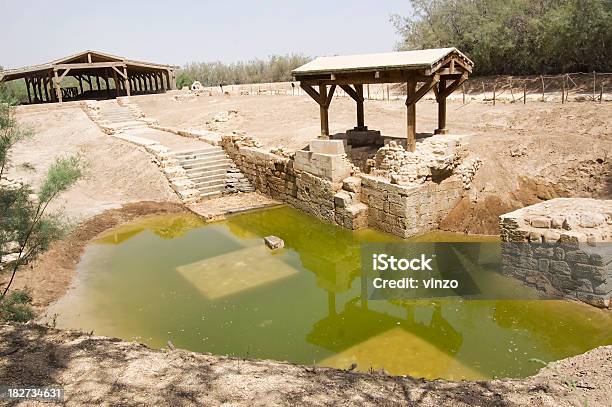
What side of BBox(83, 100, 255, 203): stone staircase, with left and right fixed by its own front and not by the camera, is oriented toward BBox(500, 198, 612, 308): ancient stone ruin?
front

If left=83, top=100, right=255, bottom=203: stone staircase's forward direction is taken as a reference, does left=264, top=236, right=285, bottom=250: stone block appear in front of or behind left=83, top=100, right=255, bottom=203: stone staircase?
in front

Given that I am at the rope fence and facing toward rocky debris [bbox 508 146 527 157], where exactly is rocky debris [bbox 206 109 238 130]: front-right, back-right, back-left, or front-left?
front-right

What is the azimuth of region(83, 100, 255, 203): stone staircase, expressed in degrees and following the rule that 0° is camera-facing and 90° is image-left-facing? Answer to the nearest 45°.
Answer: approximately 315°

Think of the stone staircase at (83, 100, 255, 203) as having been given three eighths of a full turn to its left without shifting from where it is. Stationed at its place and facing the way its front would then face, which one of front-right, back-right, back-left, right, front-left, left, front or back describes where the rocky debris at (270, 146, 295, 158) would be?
back-right

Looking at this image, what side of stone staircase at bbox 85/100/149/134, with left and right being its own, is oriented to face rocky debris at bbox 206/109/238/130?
left

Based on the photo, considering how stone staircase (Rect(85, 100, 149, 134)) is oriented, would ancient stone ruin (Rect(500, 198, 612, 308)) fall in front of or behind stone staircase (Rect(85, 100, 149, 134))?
in front

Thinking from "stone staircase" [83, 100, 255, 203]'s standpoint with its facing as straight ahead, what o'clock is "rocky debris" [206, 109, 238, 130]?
The rocky debris is roughly at 8 o'clock from the stone staircase.

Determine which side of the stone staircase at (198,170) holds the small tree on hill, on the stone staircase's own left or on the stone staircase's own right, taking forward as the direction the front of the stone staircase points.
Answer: on the stone staircase's own right

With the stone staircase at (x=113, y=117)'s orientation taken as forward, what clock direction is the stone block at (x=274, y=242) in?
The stone block is roughly at 1 o'clock from the stone staircase.

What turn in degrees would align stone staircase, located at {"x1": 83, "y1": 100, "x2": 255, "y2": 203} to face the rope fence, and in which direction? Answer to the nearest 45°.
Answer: approximately 45° to its left
